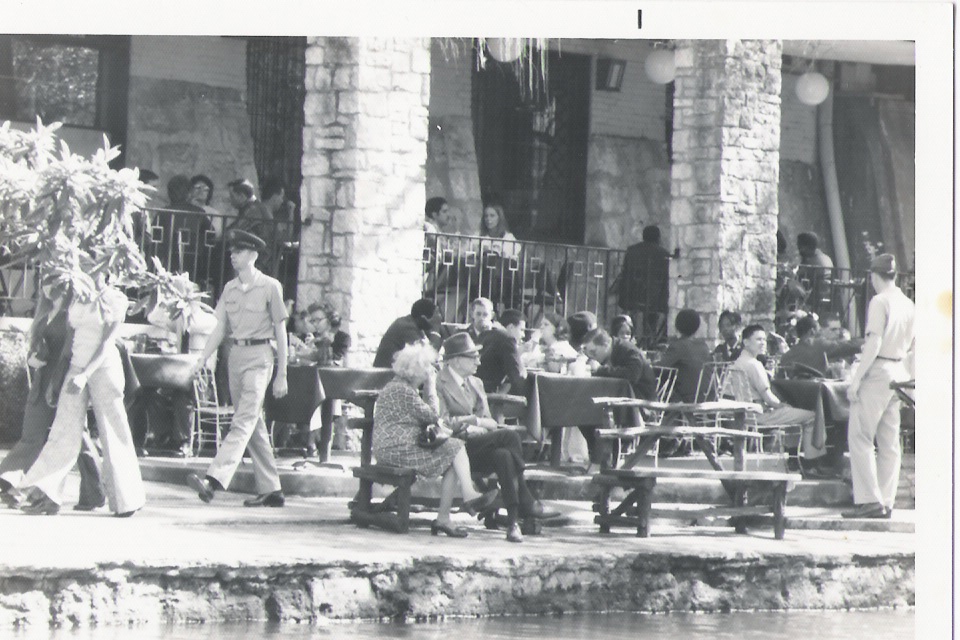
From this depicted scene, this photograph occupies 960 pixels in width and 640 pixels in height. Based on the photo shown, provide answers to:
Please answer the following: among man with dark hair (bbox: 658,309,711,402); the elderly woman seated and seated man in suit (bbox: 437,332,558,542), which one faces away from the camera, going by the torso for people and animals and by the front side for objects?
the man with dark hair

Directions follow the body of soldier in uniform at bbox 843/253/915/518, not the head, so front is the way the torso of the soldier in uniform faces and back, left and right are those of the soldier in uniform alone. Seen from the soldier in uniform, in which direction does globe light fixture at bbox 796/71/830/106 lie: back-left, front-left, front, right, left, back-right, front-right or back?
front-right

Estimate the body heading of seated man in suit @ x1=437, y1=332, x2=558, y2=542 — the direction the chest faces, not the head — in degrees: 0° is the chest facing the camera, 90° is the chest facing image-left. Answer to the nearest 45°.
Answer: approximately 315°

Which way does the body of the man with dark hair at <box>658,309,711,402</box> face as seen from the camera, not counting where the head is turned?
away from the camera

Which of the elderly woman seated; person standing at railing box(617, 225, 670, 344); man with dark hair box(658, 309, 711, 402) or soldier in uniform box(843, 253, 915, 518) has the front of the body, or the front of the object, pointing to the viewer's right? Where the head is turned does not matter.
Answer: the elderly woman seated

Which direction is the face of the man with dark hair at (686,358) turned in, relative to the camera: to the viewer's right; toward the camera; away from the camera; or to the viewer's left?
away from the camera

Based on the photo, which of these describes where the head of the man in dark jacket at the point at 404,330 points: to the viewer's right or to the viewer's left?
to the viewer's right

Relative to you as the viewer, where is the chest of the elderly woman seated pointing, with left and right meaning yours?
facing to the right of the viewer

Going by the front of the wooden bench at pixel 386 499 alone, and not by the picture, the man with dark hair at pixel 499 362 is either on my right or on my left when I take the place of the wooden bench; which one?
on my left

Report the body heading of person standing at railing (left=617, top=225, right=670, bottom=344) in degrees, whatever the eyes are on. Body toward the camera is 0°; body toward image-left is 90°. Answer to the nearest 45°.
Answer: approximately 180°

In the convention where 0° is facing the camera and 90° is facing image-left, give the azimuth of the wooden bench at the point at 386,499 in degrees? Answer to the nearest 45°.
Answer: approximately 270°

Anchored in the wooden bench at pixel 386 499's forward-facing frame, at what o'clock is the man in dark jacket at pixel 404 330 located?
The man in dark jacket is roughly at 9 o'clock from the wooden bench.

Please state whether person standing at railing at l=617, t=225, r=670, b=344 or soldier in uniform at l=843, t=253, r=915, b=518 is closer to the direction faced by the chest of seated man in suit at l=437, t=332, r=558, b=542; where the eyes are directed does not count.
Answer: the soldier in uniform
